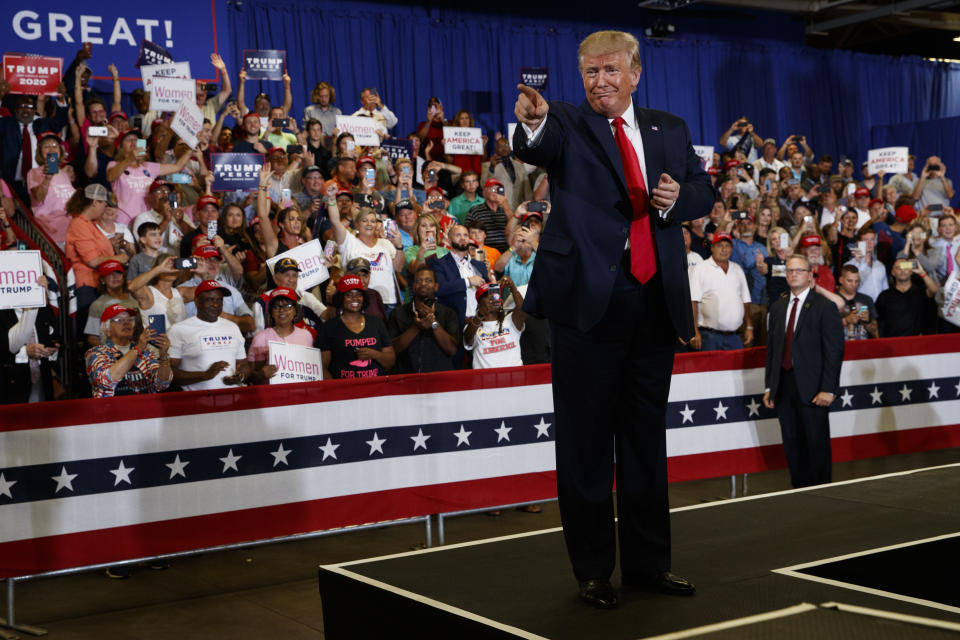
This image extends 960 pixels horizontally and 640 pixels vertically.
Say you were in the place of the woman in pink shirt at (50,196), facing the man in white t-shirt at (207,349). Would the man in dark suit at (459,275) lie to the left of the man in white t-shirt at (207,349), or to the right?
left

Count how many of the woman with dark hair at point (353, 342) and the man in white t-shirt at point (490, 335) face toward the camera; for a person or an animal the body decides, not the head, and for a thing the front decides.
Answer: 2

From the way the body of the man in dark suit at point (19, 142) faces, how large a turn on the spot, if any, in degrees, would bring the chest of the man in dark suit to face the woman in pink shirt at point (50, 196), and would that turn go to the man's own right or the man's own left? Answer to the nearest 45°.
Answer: approximately 45° to the man's own right

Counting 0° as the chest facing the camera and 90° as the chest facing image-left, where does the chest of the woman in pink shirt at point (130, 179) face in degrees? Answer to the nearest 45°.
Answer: approximately 315°

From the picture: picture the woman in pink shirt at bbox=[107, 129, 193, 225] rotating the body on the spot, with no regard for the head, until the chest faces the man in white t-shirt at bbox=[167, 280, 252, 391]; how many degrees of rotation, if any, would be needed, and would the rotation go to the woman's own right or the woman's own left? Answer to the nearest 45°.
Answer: approximately 45° to the woman's own right

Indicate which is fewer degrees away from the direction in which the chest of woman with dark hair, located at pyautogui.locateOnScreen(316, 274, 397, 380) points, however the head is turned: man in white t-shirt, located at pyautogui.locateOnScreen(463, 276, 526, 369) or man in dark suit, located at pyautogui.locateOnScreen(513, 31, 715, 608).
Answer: the man in dark suit

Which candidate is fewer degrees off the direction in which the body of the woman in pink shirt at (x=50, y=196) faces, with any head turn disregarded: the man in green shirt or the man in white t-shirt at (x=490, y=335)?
the man in white t-shirt

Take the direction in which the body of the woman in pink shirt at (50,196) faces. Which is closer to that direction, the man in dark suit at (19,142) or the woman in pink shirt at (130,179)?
the woman in pink shirt
